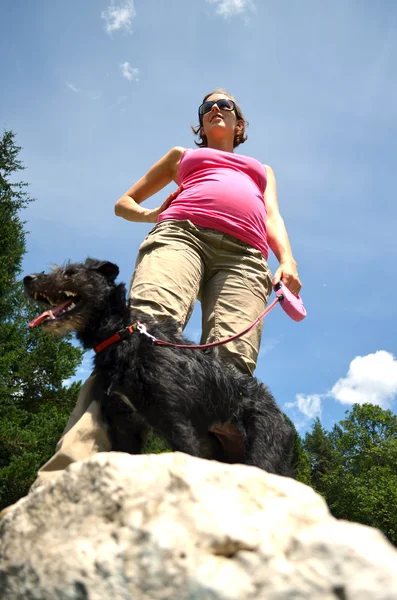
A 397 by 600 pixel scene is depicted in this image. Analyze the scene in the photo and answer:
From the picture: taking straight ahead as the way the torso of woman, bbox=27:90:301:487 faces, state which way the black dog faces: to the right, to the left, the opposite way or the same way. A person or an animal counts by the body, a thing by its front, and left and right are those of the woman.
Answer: to the right

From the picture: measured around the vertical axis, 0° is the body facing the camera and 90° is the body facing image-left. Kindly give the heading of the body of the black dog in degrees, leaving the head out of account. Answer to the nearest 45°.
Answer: approximately 90°

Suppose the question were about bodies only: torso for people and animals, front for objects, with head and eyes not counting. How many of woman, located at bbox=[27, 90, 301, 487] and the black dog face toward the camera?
1

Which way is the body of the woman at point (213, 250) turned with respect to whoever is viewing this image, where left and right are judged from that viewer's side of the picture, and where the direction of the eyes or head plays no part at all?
facing the viewer
